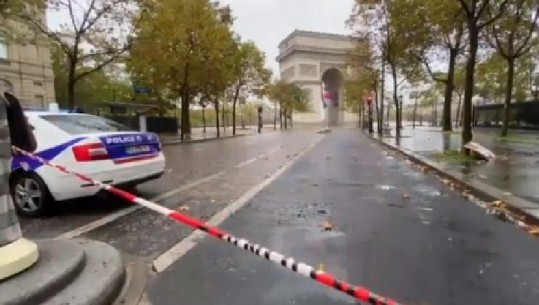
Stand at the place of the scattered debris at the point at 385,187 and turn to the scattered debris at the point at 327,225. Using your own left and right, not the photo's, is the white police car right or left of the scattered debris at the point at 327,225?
right

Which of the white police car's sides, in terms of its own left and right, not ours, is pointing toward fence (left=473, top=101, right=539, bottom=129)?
right

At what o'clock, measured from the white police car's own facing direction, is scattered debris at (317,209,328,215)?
The scattered debris is roughly at 5 o'clock from the white police car.

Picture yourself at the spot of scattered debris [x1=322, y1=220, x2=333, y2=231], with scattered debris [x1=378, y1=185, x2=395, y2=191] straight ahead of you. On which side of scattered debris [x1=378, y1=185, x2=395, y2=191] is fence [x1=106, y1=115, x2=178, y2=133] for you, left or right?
left

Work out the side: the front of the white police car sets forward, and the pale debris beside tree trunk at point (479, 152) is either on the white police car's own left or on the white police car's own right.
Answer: on the white police car's own right

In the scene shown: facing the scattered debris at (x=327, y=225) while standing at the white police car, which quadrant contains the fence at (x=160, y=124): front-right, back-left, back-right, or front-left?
back-left

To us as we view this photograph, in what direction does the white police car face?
facing away from the viewer and to the left of the viewer

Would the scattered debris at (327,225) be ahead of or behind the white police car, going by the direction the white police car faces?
behind

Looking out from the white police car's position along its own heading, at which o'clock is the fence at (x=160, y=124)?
The fence is roughly at 2 o'clock from the white police car.

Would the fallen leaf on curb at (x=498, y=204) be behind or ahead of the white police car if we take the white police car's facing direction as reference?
behind
